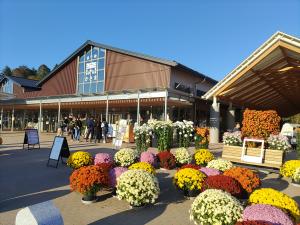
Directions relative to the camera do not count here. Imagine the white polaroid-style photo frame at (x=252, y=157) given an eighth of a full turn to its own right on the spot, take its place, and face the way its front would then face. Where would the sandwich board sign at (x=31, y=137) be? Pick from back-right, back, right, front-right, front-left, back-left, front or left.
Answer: front-right

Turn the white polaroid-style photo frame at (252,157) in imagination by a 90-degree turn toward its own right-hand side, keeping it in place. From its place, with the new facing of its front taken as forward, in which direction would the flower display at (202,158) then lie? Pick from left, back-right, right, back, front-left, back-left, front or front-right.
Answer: front

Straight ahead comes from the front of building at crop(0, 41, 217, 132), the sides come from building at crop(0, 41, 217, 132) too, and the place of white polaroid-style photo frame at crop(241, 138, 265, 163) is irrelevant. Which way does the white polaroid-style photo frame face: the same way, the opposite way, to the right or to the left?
the same way

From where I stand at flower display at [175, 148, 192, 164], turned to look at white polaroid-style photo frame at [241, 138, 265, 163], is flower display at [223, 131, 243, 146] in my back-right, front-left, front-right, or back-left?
front-left

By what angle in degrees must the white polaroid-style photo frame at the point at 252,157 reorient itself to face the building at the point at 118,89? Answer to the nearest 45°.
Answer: approximately 135° to its right

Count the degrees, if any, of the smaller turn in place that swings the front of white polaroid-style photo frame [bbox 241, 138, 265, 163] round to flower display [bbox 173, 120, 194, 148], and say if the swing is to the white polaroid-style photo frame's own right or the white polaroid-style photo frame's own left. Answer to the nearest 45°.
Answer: approximately 135° to the white polaroid-style photo frame's own right

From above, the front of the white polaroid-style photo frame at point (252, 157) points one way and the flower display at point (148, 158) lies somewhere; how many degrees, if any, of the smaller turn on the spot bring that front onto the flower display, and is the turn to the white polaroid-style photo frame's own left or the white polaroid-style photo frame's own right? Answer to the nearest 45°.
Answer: approximately 90° to the white polaroid-style photo frame's own right

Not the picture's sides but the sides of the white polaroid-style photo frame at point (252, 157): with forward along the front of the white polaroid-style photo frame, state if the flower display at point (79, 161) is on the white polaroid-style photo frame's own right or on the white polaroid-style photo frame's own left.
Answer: on the white polaroid-style photo frame's own right

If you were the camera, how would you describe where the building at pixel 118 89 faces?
facing the viewer and to the left of the viewer

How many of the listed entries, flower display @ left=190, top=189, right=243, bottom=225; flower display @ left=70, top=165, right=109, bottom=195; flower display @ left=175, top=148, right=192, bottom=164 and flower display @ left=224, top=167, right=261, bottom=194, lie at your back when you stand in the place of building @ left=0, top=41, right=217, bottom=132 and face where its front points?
0

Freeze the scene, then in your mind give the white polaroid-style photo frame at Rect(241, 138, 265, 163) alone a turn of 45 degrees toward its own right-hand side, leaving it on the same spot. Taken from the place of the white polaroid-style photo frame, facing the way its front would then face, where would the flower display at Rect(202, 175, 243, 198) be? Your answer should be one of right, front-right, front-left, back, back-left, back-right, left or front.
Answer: front-left

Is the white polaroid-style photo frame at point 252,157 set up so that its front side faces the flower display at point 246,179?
yes

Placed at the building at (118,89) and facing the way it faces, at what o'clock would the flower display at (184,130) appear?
The flower display is roughly at 10 o'clock from the building.

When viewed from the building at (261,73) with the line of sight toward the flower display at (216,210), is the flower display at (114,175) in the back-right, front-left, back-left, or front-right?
front-right

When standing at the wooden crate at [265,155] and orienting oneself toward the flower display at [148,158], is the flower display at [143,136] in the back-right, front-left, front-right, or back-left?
front-right

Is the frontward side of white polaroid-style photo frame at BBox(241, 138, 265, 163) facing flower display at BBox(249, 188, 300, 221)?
yes

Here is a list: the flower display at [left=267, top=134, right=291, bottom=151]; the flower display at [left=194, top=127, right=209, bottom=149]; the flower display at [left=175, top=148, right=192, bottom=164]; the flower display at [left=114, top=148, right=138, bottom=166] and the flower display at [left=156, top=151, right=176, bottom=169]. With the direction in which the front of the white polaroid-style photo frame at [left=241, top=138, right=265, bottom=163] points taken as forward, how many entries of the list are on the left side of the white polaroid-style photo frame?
1

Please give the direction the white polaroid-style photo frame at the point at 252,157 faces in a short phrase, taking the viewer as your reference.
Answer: facing the viewer

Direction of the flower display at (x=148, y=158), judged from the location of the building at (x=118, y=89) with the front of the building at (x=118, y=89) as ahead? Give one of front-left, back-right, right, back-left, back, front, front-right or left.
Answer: front-left

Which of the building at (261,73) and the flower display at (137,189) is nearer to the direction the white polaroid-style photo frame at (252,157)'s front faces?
the flower display

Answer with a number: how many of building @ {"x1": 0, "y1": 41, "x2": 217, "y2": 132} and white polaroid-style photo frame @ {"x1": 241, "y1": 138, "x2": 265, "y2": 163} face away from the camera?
0
